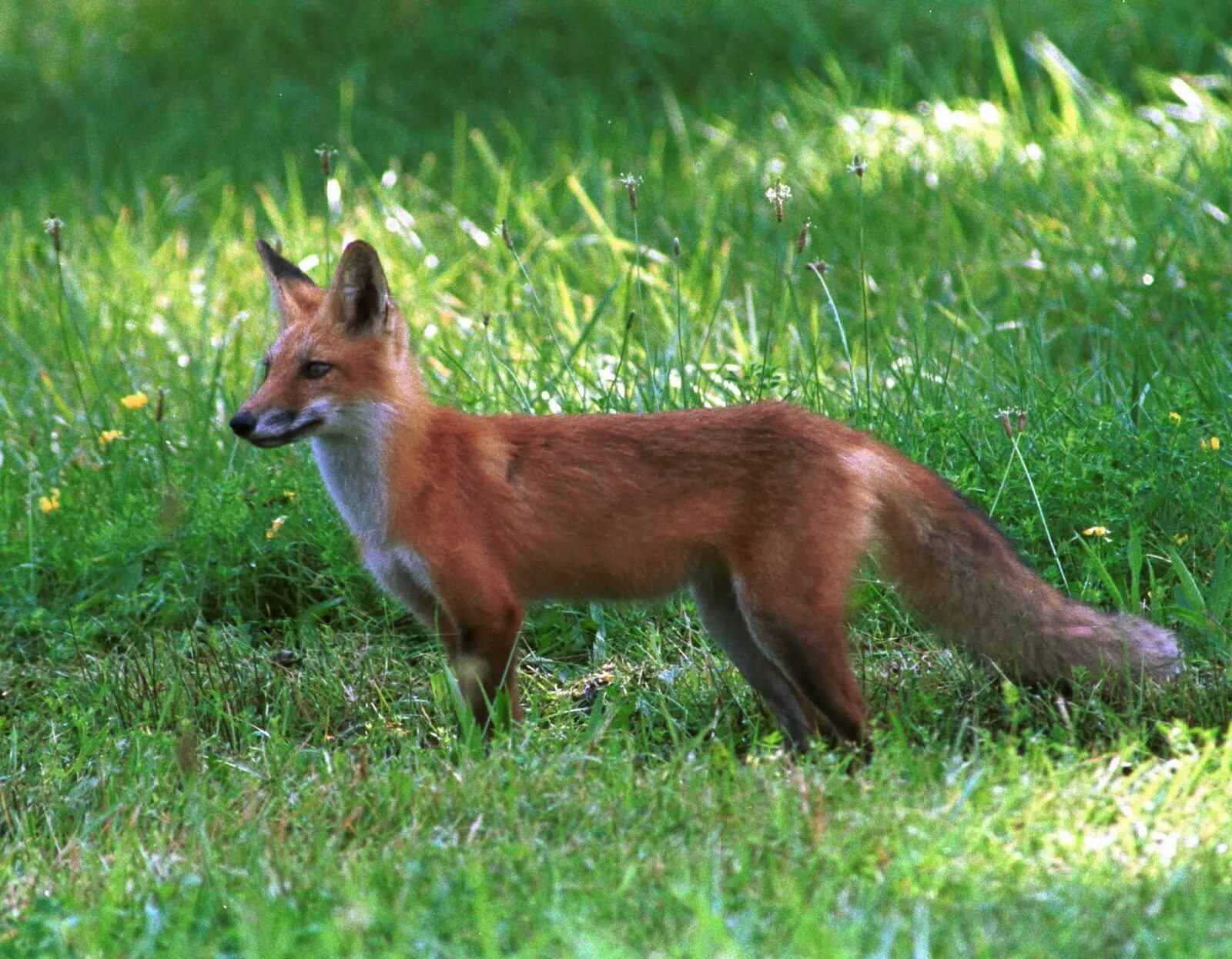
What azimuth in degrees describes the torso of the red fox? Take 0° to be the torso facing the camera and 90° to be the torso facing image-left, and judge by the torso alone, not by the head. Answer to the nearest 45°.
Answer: approximately 90°
